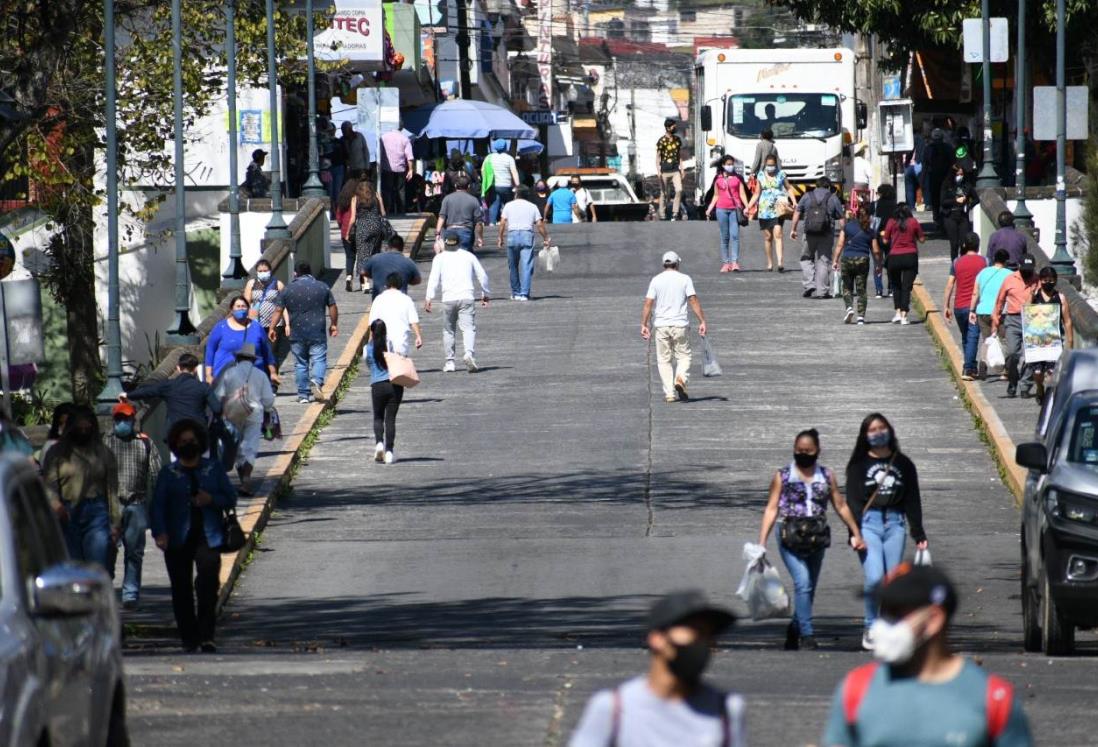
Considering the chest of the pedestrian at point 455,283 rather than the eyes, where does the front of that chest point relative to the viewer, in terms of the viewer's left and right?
facing away from the viewer

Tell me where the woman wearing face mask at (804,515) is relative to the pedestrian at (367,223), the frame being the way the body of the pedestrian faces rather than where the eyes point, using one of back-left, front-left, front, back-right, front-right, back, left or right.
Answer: back

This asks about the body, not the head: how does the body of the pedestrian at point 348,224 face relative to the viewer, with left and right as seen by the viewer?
facing away from the viewer

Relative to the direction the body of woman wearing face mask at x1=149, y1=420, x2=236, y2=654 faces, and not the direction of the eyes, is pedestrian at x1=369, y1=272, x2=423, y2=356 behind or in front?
behind

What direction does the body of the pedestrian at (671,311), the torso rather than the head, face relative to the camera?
away from the camera

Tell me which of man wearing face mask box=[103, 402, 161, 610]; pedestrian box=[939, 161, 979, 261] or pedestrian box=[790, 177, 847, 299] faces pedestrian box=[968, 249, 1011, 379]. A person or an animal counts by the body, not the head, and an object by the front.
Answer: pedestrian box=[939, 161, 979, 261]

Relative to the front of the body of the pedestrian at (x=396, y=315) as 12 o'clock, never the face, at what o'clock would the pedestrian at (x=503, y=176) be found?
the pedestrian at (x=503, y=176) is roughly at 12 o'clock from the pedestrian at (x=396, y=315).

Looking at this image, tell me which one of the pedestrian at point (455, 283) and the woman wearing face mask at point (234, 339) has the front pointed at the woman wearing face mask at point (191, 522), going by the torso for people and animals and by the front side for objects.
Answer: the woman wearing face mask at point (234, 339)

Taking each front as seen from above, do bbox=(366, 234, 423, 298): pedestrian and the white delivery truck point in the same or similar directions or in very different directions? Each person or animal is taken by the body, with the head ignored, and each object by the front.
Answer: very different directions

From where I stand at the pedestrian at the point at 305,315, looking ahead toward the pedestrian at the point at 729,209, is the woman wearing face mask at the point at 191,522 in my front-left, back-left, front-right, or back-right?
back-right

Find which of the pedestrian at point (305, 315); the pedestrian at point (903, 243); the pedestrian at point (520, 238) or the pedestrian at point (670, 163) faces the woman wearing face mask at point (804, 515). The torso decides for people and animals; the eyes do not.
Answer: the pedestrian at point (670, 163)

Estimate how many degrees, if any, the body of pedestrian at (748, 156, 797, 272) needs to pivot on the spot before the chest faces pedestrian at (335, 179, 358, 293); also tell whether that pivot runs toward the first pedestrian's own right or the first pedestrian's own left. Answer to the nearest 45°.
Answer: approximately 90° to the first pedestrian's own right
